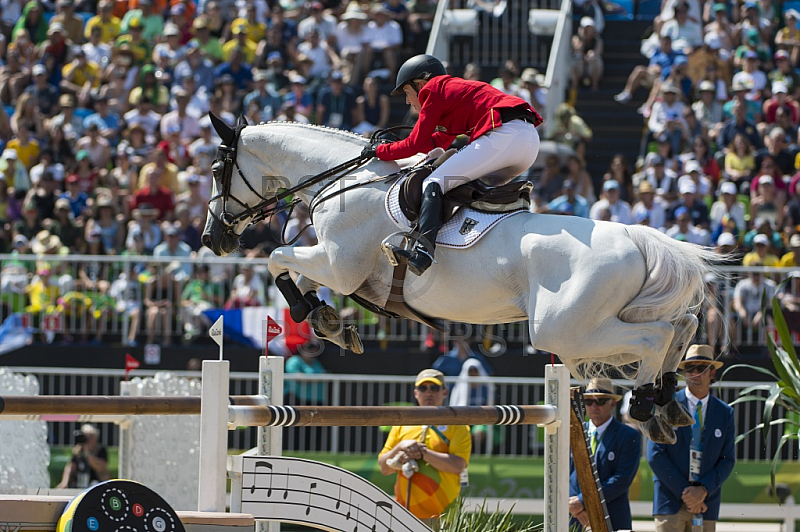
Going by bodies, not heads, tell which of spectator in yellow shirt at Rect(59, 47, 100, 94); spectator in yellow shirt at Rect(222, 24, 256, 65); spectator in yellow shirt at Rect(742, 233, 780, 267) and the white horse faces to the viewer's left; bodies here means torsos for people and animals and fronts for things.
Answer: the white horse

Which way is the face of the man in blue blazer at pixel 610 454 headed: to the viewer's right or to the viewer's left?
to the viewer's left

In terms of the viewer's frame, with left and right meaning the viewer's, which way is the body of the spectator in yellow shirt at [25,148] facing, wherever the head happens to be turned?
facing the viewer

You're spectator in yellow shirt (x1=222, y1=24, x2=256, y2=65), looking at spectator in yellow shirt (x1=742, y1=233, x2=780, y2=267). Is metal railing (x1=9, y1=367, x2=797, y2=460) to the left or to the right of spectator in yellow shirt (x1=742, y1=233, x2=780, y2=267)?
right

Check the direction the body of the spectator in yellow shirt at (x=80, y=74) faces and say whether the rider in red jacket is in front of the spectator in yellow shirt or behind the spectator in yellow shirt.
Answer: in front

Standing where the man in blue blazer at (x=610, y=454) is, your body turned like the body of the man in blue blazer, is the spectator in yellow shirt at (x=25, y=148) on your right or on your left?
on your right

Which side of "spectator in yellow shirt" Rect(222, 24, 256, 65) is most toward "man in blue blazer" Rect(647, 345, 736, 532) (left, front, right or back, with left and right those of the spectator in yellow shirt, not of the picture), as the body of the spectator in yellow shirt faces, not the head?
front

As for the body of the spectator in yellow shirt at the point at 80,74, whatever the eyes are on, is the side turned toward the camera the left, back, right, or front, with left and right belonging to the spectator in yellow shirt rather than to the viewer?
front

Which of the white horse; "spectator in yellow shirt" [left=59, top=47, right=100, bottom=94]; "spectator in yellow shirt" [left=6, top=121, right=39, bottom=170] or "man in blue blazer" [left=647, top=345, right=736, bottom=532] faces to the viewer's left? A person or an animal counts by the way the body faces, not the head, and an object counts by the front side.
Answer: the white horse

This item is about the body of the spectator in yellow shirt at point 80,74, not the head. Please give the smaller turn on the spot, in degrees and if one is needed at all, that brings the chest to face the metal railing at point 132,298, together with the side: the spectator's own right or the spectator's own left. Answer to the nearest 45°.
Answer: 0° — they already face it

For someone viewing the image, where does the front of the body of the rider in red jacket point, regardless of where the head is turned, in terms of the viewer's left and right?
facing to the left of the viewer

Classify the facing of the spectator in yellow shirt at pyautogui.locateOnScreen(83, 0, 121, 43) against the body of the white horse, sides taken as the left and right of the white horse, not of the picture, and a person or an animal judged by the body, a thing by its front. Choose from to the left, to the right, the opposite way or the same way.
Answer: to the left

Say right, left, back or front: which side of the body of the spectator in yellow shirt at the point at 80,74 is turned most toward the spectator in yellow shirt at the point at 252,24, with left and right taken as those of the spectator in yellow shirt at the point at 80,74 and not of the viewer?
left

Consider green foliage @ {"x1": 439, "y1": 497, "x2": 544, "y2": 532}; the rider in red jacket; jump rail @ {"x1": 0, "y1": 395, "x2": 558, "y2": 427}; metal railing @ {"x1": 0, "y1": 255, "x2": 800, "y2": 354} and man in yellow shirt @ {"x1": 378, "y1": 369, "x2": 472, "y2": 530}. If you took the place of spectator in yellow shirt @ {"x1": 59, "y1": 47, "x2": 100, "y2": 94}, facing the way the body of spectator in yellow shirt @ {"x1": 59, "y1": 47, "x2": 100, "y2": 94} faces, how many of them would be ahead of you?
5

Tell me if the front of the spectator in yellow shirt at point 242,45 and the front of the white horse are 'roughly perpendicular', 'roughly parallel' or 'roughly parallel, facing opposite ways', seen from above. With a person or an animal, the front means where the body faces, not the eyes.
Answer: roughly perpendicular

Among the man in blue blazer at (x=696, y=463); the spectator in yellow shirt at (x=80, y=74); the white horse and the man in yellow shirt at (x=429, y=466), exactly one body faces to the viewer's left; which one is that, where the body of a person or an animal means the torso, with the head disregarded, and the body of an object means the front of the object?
the white horse

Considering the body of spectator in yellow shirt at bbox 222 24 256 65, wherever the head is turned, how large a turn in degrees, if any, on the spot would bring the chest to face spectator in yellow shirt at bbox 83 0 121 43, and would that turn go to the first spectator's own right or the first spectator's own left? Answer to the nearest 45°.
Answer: approximately 135° to the first spectator's own right
